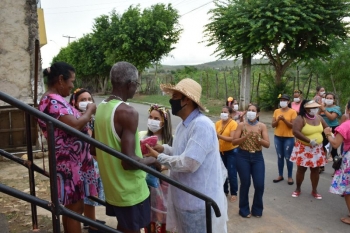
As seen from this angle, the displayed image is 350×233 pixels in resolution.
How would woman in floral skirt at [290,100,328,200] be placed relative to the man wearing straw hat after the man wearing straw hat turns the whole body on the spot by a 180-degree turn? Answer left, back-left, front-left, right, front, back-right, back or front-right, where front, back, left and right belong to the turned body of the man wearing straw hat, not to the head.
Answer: front-left

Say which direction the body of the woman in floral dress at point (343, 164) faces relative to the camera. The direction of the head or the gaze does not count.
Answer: to the viewer's left

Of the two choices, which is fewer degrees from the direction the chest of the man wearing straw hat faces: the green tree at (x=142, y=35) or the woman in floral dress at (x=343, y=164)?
the green tree

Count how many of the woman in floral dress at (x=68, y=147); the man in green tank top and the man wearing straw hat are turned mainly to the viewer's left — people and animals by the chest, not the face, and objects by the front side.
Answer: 1

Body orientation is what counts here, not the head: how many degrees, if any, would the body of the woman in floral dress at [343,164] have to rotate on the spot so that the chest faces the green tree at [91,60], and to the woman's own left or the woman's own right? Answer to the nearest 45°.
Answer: approximately 45° to the woman's own right

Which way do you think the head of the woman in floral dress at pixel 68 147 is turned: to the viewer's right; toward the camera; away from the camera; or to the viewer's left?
to the viewer's right

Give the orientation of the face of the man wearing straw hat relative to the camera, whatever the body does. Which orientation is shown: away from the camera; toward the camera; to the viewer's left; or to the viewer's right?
to the viewer's left

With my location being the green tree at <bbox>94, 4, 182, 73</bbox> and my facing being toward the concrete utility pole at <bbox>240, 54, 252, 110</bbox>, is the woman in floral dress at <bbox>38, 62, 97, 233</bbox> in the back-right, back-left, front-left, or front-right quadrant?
front-right

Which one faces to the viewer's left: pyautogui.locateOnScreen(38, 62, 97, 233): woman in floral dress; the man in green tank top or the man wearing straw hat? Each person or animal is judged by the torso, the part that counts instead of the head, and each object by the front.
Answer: the man wearing straw hat

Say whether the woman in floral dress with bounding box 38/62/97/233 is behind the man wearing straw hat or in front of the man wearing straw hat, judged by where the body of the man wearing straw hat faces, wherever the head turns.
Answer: in front

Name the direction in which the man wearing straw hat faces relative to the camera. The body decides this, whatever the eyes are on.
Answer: to the viewer's left

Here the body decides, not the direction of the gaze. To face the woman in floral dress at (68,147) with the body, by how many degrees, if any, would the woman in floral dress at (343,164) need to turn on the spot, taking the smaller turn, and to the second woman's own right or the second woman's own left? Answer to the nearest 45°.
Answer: approximately 45° to the second woman's own left

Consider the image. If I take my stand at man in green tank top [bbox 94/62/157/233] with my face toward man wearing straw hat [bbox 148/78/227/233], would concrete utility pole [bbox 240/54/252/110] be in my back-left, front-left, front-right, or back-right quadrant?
front-left

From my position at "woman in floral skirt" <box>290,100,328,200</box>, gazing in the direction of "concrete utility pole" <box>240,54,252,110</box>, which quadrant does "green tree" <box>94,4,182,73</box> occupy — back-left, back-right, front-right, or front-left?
front-left

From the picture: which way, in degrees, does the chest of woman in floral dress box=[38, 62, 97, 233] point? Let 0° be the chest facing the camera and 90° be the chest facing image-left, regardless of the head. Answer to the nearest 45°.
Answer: approximately 270°

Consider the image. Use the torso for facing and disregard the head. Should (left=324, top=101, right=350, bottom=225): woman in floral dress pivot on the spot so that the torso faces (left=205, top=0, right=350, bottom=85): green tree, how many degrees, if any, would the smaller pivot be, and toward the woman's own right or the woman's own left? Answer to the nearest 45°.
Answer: approximately 90° to the woman's own right
